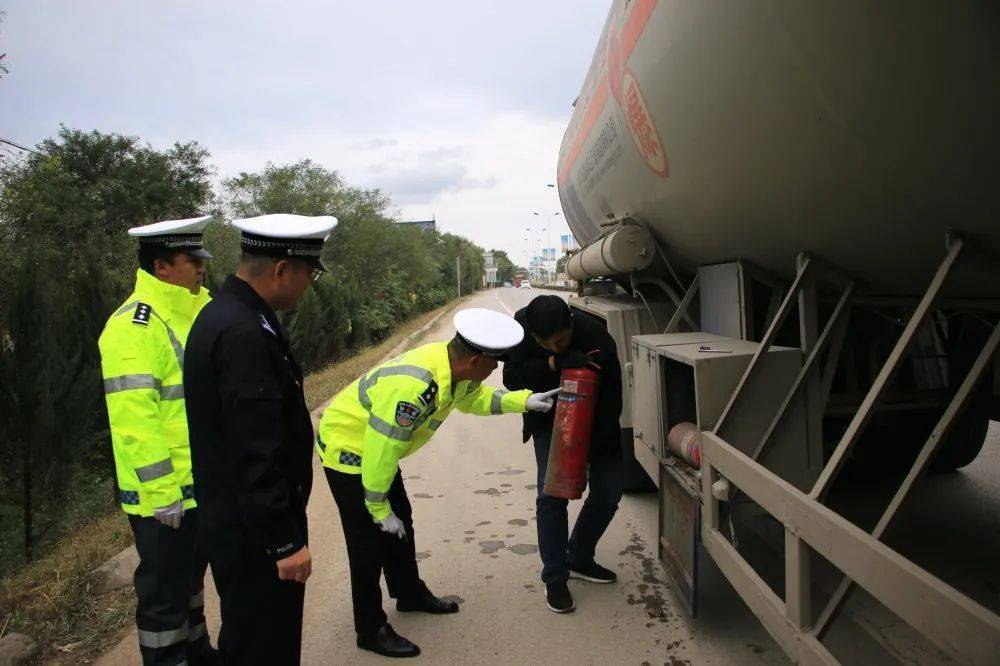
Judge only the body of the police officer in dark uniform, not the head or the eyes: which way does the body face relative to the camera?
to the viewer's right

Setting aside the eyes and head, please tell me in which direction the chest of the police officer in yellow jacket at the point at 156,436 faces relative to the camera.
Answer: to the viewer's right

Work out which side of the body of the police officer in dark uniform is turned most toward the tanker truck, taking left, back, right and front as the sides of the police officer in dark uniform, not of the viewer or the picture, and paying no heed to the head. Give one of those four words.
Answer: front

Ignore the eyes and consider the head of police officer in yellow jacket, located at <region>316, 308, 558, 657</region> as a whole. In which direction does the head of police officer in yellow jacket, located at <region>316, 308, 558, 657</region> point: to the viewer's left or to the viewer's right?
to the viewer's right

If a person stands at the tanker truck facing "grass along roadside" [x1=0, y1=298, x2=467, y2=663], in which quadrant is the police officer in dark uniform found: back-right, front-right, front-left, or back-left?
front-left

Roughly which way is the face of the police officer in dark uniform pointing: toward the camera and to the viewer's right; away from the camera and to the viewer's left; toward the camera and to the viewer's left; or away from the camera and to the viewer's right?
away from the camera and to the viewer's right

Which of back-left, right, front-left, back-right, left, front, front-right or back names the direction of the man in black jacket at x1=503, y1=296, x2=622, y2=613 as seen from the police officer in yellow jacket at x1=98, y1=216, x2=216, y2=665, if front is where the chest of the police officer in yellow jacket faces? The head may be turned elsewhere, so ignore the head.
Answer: front

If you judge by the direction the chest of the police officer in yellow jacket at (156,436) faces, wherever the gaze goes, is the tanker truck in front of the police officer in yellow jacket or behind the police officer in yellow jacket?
in front

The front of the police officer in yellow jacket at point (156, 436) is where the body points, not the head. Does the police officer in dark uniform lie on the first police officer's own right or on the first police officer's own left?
on the first police officer's own right

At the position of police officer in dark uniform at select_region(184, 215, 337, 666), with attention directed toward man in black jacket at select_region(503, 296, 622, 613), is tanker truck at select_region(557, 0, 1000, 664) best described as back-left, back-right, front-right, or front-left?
front-right

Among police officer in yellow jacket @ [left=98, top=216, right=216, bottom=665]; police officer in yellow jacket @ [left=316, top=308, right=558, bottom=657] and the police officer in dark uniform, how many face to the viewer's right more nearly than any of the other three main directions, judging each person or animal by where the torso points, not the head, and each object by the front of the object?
3

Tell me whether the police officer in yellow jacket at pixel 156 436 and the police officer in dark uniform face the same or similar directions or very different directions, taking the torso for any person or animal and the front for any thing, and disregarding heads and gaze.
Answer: same or similar directions

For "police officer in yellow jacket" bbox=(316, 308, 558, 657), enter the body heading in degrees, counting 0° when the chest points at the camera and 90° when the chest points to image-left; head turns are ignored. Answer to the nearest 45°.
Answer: approximately 270°
